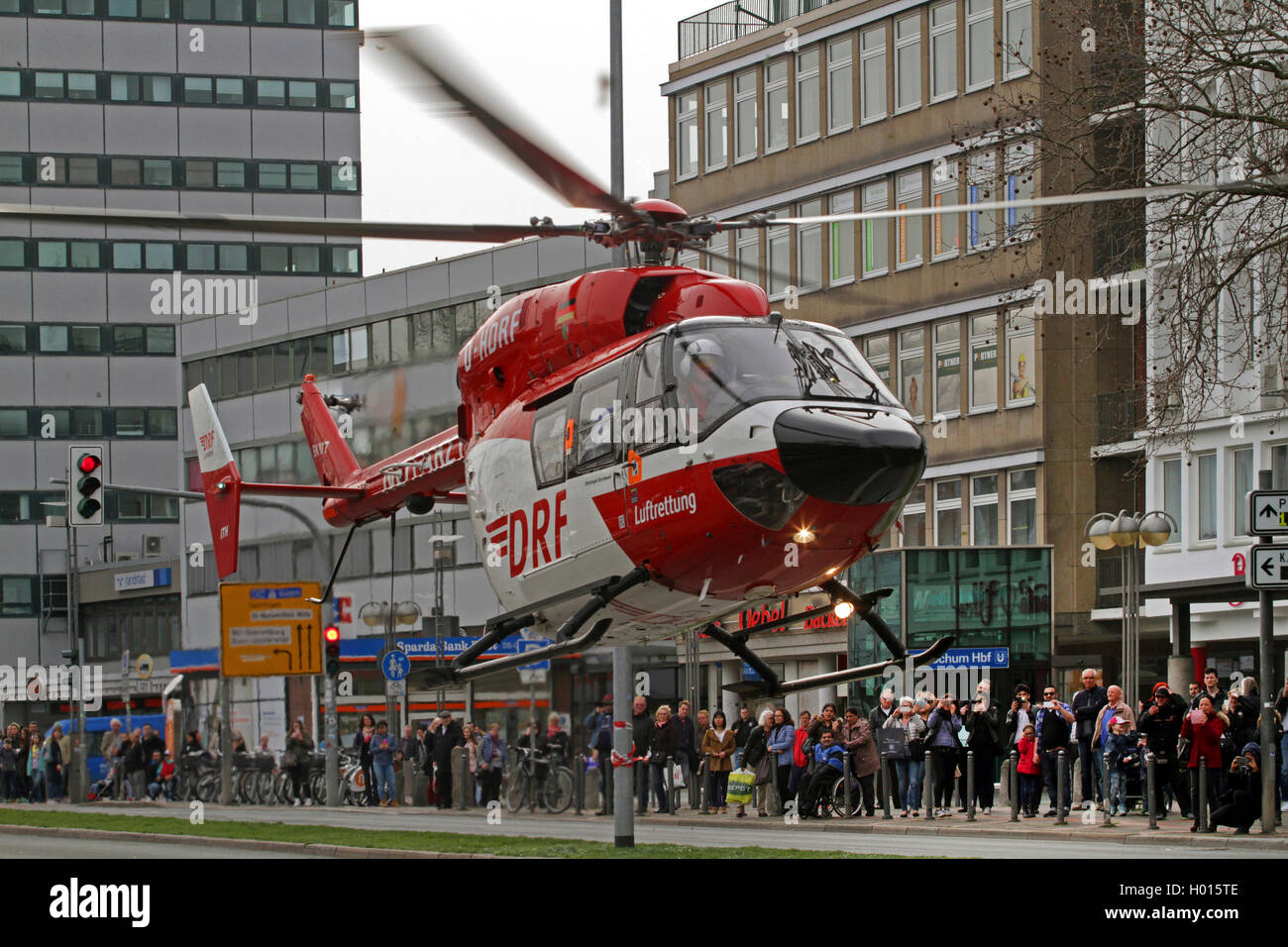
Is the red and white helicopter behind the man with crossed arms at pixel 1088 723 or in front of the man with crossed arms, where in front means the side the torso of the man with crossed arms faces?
in front

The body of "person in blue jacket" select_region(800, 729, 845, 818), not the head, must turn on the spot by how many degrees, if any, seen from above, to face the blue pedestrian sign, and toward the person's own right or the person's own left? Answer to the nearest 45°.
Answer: approximately 90° to the person's own right

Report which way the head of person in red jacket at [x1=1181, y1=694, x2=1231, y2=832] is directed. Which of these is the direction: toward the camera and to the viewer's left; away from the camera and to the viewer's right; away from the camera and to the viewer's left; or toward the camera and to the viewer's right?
toward the camera and to the viewer's left

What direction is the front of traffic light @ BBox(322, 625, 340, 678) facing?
toward the camera

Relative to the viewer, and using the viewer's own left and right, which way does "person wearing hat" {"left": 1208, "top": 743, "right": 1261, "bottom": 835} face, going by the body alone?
facing the viewer and to the left of the viewer

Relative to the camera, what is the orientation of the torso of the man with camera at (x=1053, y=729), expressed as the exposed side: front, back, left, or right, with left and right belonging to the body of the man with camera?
front

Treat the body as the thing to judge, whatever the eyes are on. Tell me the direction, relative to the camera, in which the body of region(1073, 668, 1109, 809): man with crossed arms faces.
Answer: toward the camera

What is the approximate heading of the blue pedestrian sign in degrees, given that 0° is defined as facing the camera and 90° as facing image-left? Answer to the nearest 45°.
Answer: approximately 0°

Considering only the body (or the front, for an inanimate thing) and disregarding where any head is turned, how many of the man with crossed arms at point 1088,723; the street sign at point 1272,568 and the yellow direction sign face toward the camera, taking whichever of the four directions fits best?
3

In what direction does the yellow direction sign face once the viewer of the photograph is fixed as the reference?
facing the viewer
